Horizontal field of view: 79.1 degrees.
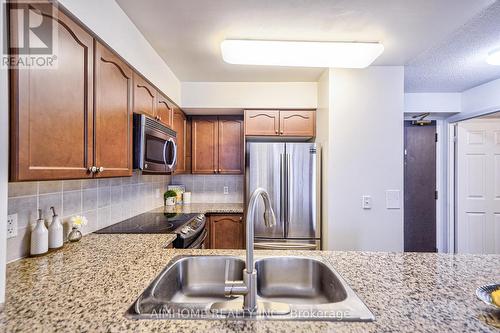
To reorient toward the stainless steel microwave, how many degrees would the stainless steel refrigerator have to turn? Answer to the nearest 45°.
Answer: approximately 45° to its right

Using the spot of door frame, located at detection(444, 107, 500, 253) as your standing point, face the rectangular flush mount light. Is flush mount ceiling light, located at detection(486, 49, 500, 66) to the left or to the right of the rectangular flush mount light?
left

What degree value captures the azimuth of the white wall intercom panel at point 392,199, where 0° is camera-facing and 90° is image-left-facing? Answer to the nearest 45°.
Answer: approximately 0°

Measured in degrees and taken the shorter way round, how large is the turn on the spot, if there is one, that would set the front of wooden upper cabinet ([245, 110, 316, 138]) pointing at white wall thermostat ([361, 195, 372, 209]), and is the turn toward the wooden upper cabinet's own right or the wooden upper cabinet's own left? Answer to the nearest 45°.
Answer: approximately 45° to the wooden upper cabinet's own left

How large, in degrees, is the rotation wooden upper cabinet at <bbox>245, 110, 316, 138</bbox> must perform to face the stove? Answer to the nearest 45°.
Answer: approximately 45° to its right
